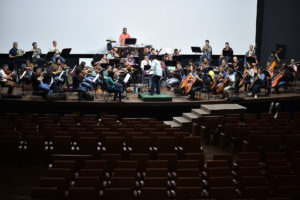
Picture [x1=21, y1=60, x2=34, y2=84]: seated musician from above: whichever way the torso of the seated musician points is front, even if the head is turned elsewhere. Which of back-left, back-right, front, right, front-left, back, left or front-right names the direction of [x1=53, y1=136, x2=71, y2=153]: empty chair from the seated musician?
front-right

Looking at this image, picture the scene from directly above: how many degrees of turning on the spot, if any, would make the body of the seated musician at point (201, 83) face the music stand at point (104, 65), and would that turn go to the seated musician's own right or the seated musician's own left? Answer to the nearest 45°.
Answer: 0° — they already face it

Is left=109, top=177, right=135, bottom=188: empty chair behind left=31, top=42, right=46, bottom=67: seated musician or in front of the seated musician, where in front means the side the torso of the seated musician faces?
in front

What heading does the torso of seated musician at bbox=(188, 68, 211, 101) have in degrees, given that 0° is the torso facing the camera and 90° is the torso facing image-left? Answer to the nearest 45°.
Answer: approximately 90°

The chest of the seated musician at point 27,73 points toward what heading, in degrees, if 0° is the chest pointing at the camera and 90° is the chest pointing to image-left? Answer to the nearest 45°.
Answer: approximately 315°

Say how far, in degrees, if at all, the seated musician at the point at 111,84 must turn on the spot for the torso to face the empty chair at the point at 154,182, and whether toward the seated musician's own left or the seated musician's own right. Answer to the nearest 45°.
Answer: approximately 90° to the seated musician's own right

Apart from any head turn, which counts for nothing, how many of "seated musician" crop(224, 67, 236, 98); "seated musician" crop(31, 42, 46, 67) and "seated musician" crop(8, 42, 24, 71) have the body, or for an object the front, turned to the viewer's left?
1

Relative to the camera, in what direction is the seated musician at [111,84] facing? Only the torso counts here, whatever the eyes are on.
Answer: to the viewer's right

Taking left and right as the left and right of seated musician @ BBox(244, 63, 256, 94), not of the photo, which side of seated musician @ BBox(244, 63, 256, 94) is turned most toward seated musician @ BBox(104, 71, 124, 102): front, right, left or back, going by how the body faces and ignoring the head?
front

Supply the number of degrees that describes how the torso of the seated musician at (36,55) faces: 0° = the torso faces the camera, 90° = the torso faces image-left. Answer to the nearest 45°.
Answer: approximately 315°

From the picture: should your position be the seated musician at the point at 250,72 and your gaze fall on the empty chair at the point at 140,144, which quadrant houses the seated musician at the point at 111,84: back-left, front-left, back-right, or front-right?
front-right

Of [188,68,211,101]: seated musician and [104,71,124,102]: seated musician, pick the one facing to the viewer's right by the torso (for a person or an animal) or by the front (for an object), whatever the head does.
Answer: [104,71,124,102]: seated musician

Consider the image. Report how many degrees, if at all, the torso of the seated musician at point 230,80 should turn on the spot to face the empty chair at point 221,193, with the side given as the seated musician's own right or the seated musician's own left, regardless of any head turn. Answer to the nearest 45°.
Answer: approximately 90° to the seated musician's own left

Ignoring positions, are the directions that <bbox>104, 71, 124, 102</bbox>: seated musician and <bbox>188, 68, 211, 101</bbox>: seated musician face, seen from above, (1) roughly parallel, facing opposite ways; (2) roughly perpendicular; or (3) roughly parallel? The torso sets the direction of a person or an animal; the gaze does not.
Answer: roughly parallel, facing opposite ways

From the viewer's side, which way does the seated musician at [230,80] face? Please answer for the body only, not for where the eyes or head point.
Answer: to the viewer's left

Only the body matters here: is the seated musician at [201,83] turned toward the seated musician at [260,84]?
no

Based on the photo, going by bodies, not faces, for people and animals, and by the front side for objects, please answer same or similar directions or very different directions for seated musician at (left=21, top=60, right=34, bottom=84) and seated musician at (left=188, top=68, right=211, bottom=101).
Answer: very different directions

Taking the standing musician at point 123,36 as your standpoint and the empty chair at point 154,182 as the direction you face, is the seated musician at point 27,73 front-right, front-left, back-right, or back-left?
front-right
